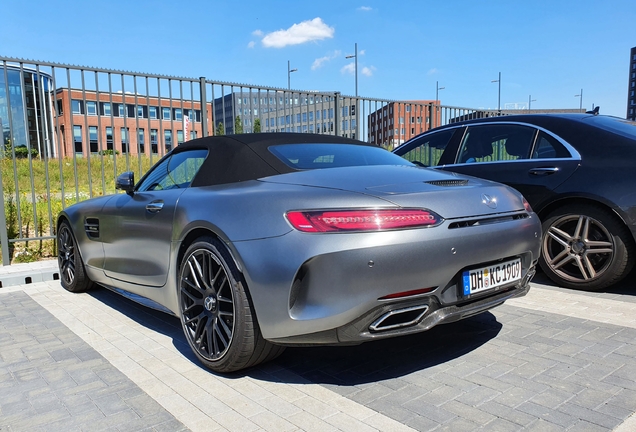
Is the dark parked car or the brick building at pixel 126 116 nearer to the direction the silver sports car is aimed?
the brick building

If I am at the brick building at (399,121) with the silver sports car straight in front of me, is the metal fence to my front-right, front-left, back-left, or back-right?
front-right

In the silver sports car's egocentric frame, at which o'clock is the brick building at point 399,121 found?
The brick building is roughly at 2 o'clock from the silver sports car.

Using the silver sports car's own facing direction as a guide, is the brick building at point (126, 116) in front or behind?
in front

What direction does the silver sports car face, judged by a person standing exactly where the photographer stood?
facing away from the viewer and to the left of the viewer

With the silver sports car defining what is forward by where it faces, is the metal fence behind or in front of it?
in front

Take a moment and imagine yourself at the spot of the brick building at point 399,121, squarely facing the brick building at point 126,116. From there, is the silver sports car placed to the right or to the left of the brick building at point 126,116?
left

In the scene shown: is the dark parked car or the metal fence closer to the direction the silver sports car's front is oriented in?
the metal fence

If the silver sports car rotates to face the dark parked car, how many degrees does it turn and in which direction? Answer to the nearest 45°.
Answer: approximately 90° to its right

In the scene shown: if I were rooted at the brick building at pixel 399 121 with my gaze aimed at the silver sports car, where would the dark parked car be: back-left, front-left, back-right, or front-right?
front-left

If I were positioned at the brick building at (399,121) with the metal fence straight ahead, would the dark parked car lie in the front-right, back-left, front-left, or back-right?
front-left

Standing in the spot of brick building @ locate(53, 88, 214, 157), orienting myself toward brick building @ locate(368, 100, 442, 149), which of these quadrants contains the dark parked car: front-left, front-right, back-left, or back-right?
back-right
